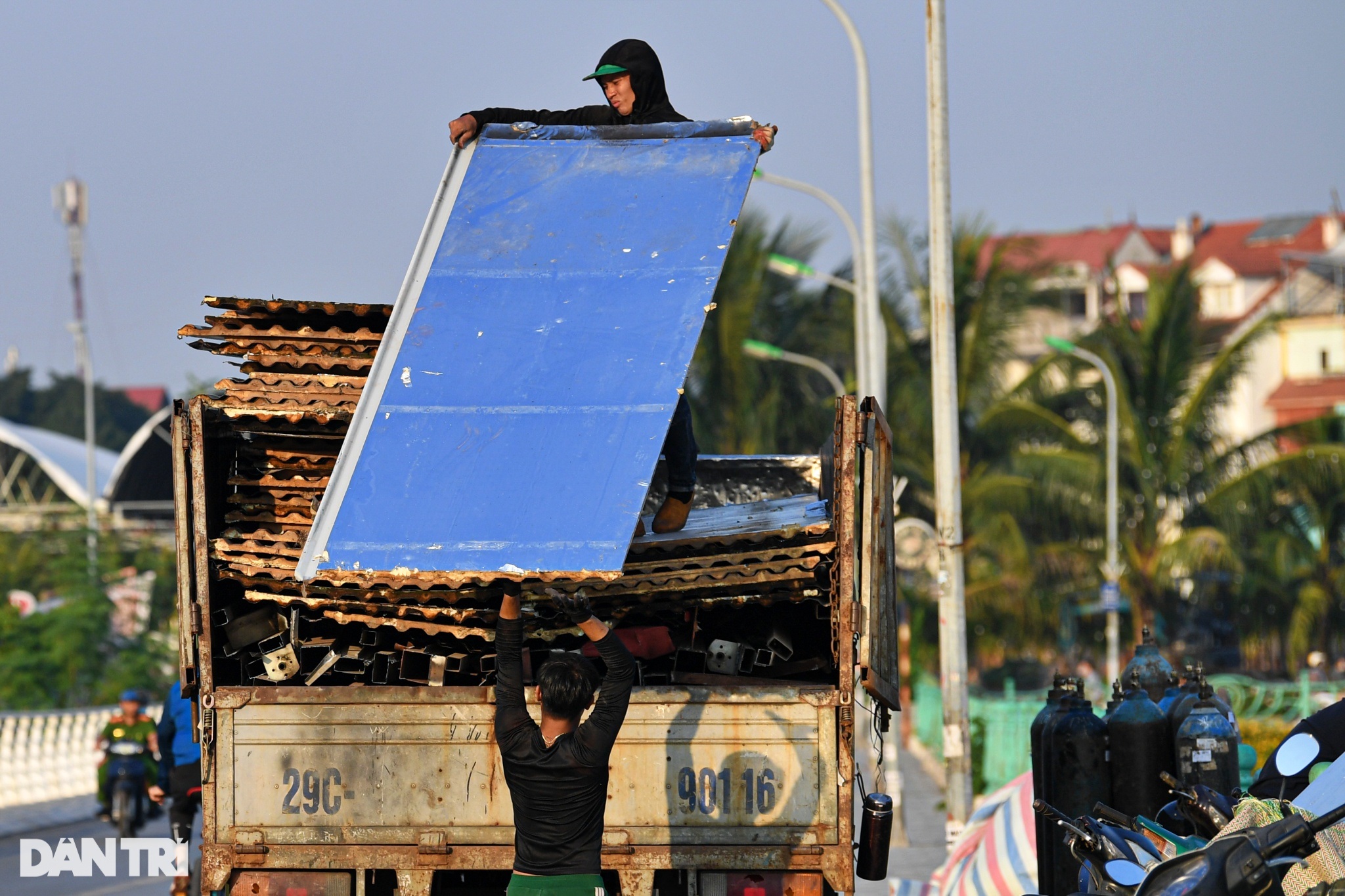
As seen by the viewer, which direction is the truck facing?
away from the camera

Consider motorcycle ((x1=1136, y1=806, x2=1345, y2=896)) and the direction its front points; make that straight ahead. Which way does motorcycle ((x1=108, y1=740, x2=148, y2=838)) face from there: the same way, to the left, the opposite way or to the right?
the opposite way

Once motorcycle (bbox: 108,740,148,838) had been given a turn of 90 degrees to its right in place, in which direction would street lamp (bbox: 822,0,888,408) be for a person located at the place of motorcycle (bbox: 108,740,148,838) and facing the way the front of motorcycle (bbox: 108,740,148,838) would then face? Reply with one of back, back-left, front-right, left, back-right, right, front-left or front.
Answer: back

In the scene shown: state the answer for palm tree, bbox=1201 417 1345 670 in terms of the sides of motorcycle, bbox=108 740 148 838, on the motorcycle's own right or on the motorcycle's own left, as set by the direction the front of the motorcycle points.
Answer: on the motorcycle's own left

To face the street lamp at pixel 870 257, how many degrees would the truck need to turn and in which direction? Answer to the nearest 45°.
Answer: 0° — it already faces it

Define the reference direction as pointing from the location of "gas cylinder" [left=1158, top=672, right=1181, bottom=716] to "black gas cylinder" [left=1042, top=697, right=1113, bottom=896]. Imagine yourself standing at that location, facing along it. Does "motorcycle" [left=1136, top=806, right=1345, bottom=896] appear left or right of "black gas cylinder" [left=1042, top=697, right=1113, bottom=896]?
left

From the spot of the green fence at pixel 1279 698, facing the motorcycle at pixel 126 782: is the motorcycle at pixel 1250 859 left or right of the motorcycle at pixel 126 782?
left

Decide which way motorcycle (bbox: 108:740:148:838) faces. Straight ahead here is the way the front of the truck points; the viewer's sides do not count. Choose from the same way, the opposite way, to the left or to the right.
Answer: the opposite way

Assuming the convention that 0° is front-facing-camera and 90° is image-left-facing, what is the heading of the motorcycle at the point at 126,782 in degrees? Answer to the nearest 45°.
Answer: approximately 0°

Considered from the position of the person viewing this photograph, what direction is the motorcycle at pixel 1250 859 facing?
facing away from the viewer and to the left of the viewer

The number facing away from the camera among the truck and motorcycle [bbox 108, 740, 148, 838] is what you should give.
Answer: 1

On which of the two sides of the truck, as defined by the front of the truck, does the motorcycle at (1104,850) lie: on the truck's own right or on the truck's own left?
on the truck's own right
